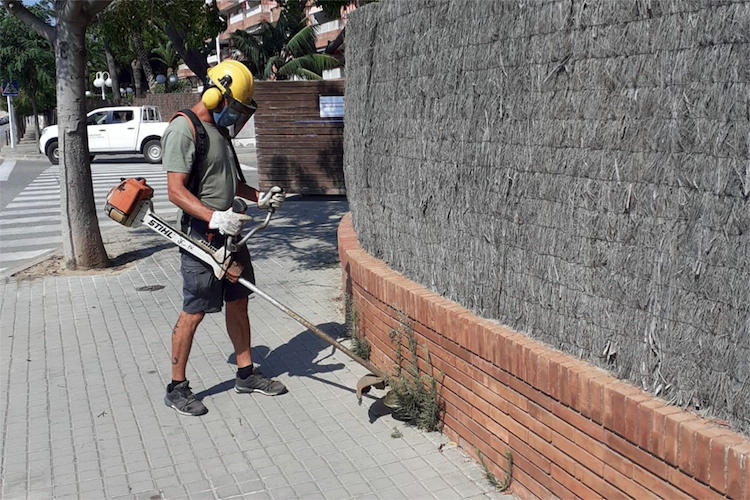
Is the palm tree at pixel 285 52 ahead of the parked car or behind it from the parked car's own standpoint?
behind

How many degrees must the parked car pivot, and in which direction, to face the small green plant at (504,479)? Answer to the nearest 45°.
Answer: approximately 90° to its left

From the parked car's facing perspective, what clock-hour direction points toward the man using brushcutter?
The man using brushcutter is roughly at 9 o'clock from the parked car.

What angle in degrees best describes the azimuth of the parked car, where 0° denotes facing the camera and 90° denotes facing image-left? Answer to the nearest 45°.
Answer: approximately 90°
